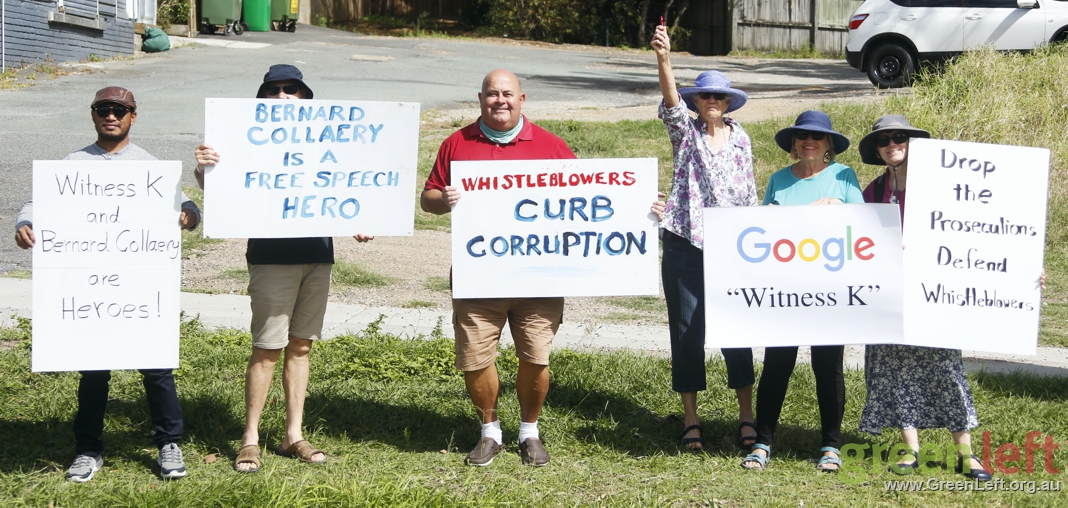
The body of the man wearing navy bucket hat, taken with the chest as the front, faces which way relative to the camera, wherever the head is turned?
toward the camera

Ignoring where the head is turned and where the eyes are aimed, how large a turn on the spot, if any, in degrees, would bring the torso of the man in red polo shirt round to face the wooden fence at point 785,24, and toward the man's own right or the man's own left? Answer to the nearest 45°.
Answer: approximately 180°

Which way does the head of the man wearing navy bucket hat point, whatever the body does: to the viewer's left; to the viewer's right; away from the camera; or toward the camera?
toward the camera

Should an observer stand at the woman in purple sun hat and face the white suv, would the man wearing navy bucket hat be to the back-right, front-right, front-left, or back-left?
back-left

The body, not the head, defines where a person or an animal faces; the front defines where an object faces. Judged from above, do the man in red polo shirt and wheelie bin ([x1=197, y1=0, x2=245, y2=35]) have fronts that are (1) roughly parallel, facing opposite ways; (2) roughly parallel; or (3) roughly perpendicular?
roughly parallel

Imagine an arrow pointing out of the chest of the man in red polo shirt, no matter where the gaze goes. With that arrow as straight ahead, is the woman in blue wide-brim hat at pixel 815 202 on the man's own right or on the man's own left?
on the man's own left

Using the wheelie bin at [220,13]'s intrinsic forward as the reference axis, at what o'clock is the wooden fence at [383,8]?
The wooden fence is roughly at 7 o'clock from the wheelie bin.

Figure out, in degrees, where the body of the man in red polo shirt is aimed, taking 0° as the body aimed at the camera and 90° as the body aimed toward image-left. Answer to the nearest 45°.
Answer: approximately 0°

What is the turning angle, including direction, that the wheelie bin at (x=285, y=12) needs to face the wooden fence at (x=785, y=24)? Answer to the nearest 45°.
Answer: approximately 90° to its left

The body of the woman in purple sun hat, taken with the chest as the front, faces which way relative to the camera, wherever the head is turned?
toward the camera
